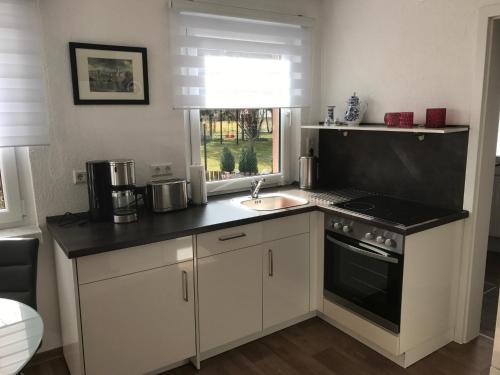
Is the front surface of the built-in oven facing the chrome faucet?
no

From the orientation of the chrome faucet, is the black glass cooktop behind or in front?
in front

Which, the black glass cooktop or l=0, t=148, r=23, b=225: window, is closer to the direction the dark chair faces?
the black glass cooktop

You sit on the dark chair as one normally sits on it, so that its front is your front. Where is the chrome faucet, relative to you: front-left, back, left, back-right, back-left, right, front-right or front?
left

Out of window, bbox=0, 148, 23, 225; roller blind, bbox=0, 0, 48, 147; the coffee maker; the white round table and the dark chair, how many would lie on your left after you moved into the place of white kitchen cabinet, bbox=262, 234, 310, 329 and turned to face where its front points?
0

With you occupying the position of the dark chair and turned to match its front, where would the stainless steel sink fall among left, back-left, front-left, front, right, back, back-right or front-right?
left

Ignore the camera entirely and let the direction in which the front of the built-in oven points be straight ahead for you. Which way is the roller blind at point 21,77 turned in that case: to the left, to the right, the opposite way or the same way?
to the left

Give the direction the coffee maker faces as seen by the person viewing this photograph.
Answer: facing the viewer and to the right of the viewer

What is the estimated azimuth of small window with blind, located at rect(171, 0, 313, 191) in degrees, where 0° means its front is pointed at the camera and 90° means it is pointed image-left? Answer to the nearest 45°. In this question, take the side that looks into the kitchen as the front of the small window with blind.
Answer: approximately 315°

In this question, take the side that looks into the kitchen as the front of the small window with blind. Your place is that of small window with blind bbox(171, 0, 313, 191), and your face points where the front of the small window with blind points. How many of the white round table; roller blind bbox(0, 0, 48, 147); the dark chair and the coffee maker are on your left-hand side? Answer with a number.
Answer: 0

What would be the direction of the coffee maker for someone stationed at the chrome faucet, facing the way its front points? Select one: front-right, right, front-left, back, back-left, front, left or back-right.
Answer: right

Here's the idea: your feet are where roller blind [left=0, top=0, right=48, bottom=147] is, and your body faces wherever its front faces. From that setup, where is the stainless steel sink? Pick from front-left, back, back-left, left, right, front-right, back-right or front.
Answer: left

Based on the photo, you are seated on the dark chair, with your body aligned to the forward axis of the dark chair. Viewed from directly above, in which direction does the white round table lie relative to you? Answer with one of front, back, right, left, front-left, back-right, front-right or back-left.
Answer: front

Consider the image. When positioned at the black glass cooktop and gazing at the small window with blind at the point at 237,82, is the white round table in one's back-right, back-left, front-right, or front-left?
front-left
